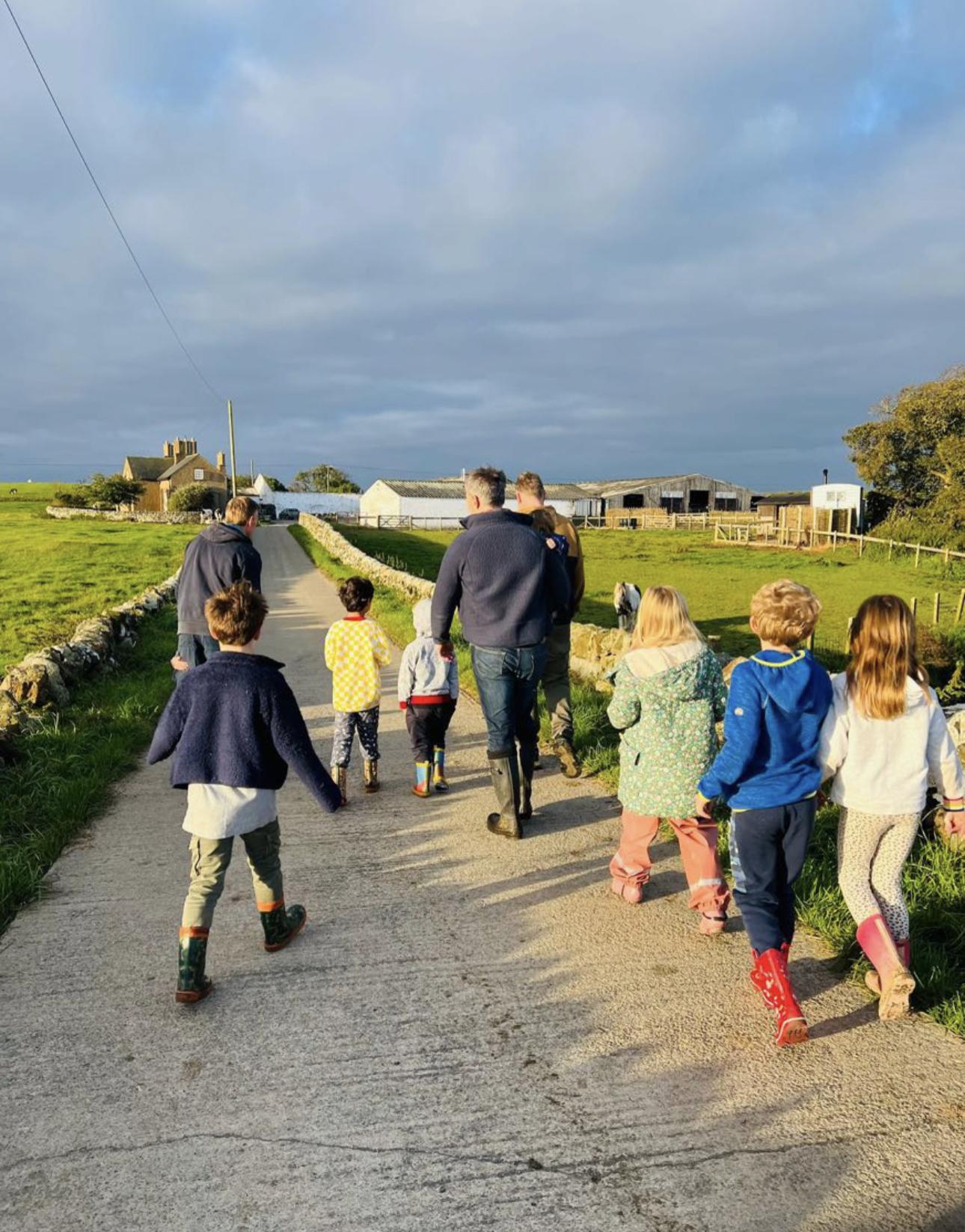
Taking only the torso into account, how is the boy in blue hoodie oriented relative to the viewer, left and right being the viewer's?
facing away from the viewer and to the left of the viewer

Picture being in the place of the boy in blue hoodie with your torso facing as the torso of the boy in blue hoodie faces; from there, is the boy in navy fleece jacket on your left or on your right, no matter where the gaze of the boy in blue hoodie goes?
on your left

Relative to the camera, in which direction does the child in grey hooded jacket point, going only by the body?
away from the camera

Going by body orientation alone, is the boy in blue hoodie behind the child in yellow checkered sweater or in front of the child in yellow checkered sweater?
behind

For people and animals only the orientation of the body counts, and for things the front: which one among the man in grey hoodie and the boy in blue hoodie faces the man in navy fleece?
the boy in blue hoodie

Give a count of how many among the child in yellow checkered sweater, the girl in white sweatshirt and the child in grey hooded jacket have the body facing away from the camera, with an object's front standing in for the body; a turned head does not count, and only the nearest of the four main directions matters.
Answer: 3

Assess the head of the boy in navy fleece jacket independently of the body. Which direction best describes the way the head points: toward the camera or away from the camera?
away from the camera

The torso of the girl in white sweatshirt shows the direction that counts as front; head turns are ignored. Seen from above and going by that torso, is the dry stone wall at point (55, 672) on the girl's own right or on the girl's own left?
on the girl's own left

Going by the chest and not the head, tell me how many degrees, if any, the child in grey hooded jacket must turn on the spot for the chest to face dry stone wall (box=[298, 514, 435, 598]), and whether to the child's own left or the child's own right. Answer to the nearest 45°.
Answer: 0° — they already face it

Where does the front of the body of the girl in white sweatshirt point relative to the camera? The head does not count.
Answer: away from the camera

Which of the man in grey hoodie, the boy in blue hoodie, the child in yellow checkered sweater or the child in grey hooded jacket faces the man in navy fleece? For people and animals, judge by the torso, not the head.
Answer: the boy in blue hoodie

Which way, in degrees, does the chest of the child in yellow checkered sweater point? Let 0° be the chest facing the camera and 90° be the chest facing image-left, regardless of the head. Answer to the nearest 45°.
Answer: approximately 180°

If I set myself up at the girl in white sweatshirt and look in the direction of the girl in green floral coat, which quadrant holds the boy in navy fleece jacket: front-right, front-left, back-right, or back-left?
front-left

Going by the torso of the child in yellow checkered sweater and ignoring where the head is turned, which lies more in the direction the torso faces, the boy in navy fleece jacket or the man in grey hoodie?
the man in grey hoodie

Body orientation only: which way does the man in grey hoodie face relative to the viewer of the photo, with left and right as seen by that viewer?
facing away from the viewer and to the right of the viewer

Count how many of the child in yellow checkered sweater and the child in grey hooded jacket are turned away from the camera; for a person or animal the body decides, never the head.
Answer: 2
